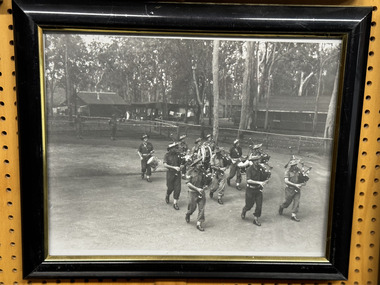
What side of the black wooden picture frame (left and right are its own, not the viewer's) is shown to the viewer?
front
